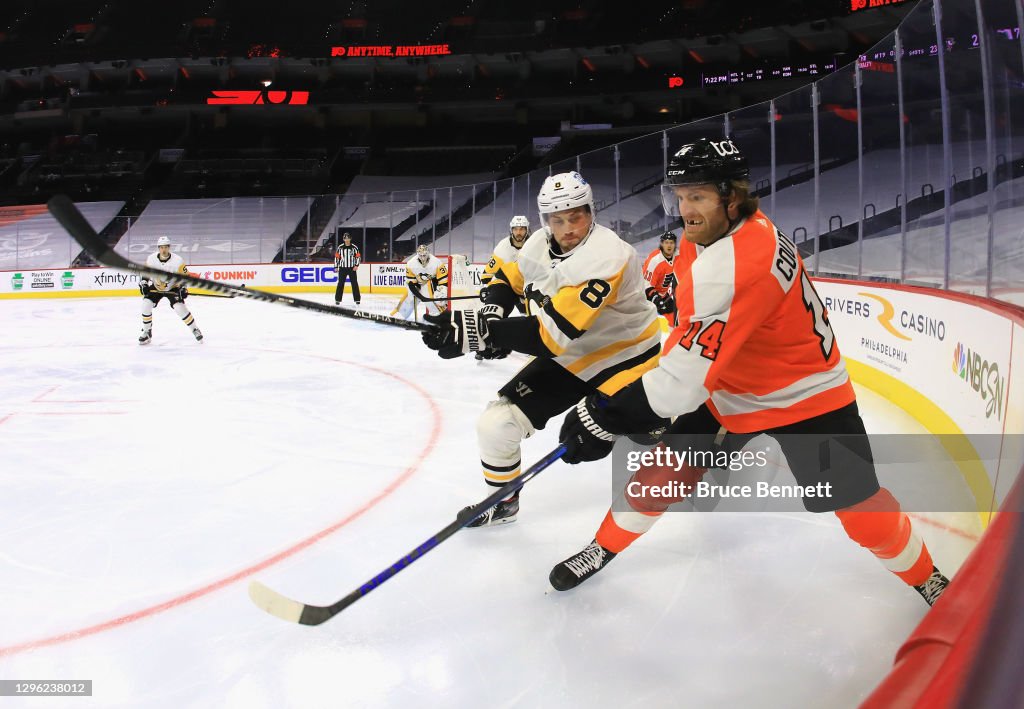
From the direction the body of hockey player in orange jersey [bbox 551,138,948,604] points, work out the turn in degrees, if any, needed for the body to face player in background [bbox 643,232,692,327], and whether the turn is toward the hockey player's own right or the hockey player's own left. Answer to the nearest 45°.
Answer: approximately 90° to the hockey player's own right

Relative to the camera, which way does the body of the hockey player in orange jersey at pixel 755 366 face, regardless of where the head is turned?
to the viewer's left

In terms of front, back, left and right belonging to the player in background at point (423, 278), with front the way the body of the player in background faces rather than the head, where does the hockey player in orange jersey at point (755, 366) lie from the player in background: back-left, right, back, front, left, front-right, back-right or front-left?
front

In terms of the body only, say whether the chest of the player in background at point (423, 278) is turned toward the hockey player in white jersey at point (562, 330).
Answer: yes

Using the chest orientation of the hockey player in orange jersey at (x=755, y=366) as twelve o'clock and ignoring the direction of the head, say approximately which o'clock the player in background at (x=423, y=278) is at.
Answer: The player in background is roughly at 2 o'clock from the hockey player in orange jersey.

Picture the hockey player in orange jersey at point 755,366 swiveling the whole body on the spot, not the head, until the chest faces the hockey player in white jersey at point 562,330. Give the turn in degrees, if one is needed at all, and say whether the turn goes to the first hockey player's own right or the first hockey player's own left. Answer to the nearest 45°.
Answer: approximately 45° to the first hockey player's own right

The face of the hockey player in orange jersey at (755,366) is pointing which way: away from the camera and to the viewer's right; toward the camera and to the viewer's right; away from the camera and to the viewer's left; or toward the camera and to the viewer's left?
toward the camera and to the viewer's left

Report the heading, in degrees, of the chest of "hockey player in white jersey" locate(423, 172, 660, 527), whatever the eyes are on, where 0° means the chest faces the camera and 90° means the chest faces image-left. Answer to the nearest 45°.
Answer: approximately 45°

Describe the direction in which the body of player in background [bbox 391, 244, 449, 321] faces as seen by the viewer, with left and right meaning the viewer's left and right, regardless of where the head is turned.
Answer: facing the viewer

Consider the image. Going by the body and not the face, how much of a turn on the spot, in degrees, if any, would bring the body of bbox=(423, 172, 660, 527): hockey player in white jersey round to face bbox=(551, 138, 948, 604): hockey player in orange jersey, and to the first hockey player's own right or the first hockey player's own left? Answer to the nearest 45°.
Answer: approximately 90° to the first hockey player's own left

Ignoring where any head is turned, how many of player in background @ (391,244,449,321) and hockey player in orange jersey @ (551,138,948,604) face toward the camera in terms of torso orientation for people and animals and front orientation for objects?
1

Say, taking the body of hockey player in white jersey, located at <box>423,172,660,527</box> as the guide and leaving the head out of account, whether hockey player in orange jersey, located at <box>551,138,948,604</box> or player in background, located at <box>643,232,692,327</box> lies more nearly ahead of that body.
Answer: the hockey player in orange jersey
